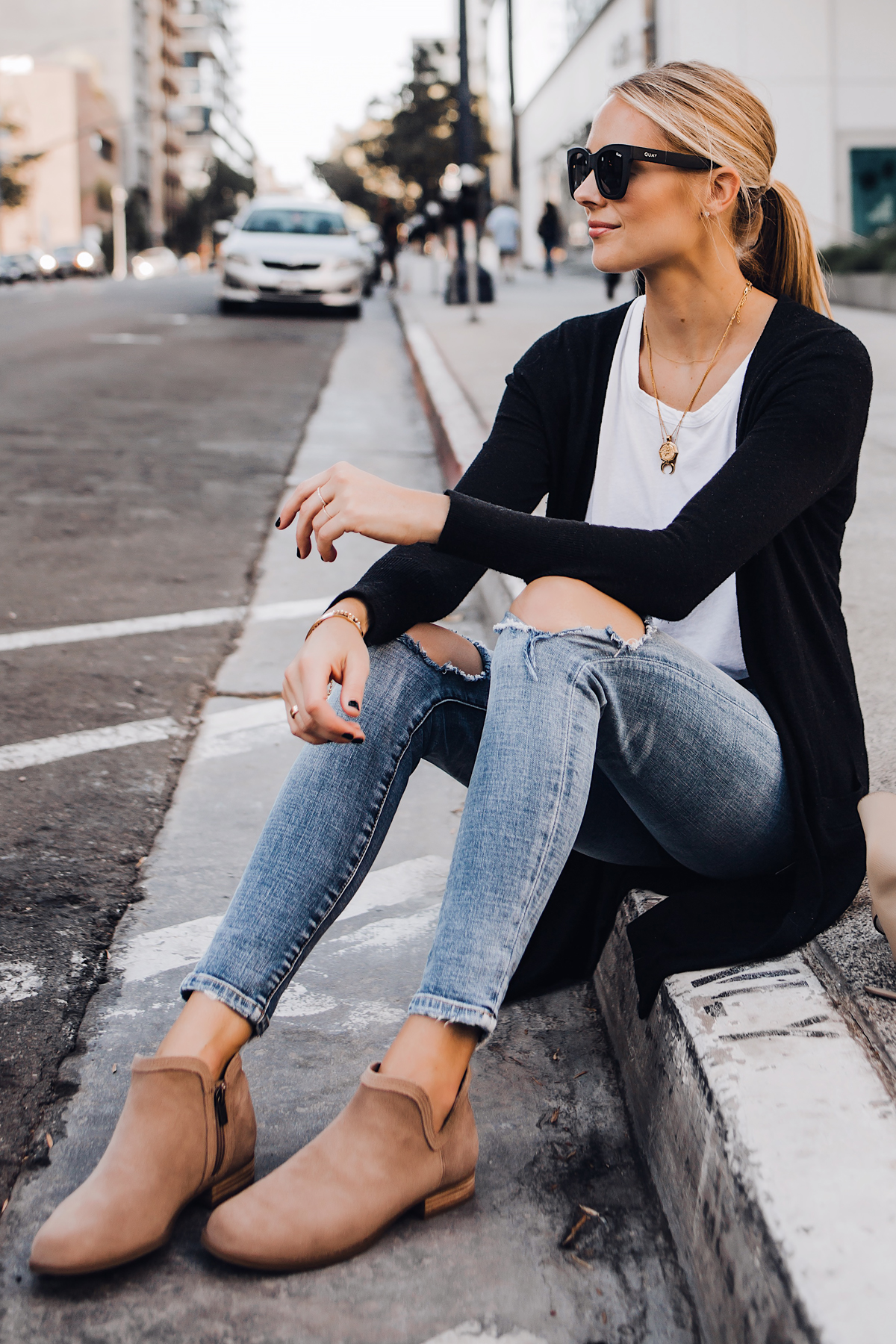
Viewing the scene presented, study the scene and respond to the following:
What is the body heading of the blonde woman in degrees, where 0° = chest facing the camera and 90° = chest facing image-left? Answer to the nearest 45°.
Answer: approximately 45°

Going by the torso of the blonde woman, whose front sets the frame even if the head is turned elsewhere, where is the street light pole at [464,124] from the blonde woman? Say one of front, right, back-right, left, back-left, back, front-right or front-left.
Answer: back-right

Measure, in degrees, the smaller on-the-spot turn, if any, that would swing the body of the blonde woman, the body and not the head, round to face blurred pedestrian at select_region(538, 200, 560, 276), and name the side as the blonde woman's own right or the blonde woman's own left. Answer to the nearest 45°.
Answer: approximately 135° to the blonde woman's own right

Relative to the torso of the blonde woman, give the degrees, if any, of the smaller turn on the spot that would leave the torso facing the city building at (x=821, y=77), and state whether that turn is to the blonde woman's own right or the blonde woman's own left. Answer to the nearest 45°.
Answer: approximately 135° to the blonde woman's own right

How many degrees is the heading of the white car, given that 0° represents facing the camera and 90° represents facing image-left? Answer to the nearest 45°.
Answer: approximately 0°

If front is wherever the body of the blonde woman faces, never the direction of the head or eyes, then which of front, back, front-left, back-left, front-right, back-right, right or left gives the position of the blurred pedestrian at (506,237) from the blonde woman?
back-right
